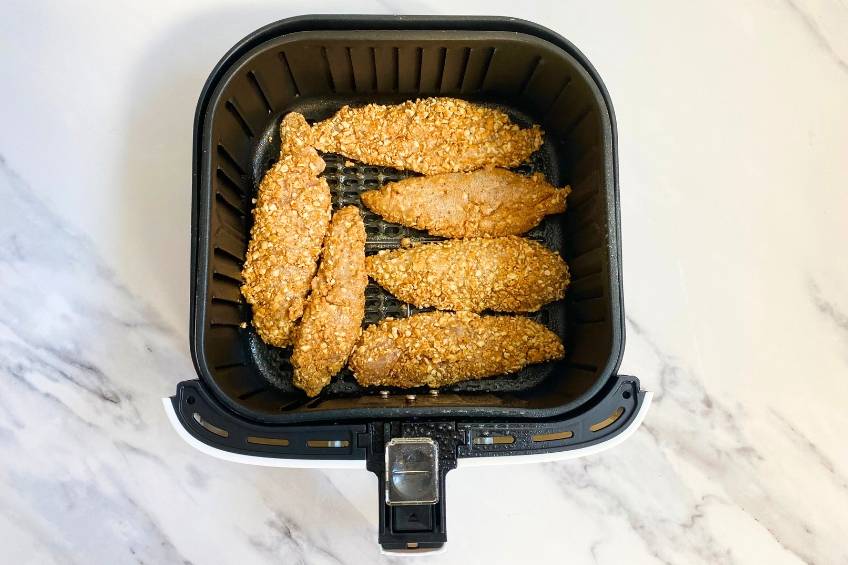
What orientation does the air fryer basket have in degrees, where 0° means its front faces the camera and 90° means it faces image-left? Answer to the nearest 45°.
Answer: approximately 0°
